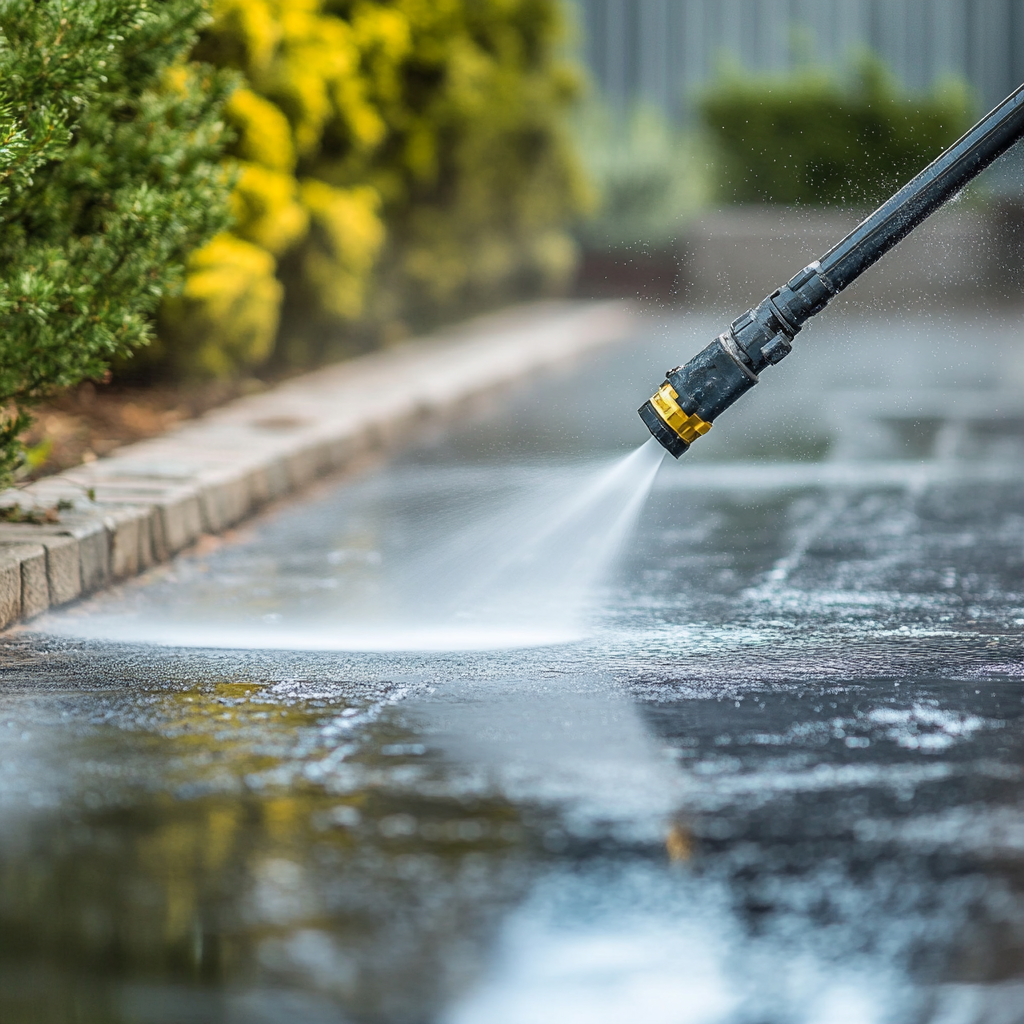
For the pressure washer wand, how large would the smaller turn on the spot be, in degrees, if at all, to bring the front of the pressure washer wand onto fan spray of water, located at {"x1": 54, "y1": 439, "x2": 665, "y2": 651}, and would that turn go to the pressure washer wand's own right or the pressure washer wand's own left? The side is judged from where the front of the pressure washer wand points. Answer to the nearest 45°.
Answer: approximately 45° to the pressure washer wand's own right

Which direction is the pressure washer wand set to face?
to the viewer's left

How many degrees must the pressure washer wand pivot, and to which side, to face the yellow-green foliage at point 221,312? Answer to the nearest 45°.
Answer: approximately 45° to its right

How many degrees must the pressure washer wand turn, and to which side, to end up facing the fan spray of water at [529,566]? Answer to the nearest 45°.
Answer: approximately 45° to its right

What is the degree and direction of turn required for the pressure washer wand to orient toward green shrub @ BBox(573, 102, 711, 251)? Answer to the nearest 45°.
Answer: approximately 90° to its right

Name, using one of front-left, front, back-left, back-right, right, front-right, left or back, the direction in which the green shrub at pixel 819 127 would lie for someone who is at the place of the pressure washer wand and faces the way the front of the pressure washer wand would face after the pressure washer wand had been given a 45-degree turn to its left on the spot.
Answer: back-right

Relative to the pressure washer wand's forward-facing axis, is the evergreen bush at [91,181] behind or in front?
in front

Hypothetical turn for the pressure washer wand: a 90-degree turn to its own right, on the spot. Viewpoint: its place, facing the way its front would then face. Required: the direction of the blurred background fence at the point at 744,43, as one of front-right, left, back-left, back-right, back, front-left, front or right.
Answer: front

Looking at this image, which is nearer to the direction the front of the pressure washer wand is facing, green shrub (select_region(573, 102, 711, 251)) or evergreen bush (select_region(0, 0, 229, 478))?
the evergreen bush

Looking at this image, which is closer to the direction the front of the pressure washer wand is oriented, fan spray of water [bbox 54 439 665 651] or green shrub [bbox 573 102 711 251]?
the fan spray of water

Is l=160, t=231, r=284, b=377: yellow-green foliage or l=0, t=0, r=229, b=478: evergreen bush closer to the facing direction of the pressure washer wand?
the evergreen bush

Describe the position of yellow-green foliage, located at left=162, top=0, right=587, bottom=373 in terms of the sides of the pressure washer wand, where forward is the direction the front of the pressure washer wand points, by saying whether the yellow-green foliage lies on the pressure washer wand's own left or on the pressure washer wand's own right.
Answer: on the pressure washer wand's own right
